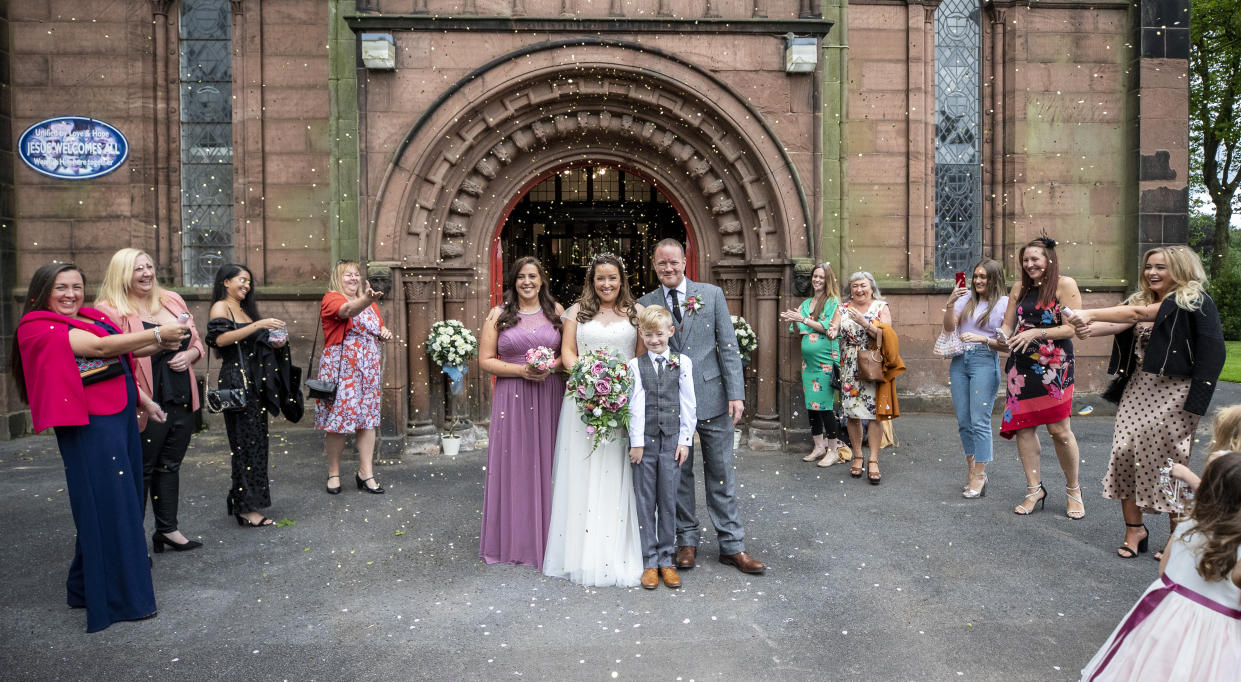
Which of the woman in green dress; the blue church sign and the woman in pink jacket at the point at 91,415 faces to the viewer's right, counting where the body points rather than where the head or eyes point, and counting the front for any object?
the woman in pink jacket

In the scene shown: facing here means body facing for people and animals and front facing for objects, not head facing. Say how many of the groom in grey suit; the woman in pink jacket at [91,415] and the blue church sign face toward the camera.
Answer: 2

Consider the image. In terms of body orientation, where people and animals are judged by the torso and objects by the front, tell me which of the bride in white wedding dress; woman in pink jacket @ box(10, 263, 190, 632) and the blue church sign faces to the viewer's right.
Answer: the woman in pink jacket

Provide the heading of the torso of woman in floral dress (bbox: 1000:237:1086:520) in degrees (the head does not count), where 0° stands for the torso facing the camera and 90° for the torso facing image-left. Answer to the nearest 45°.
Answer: approximately 45°

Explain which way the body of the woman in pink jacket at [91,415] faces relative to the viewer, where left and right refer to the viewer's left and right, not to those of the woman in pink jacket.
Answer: facing to the right of the viewer

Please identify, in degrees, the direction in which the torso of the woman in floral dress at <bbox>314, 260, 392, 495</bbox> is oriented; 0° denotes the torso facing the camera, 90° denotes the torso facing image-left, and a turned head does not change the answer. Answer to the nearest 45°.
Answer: approximately 315°

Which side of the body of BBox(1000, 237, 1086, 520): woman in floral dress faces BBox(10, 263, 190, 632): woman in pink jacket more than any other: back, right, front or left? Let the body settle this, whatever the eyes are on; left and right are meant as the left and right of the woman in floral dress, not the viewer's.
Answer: front

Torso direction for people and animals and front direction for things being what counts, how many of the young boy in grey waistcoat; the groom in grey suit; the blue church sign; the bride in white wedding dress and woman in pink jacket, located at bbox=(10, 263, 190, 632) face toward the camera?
4
